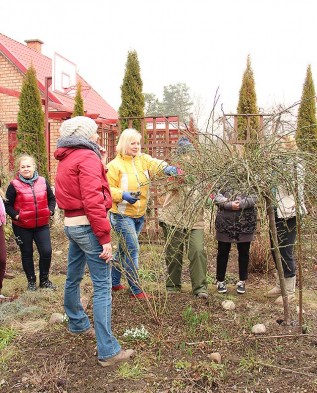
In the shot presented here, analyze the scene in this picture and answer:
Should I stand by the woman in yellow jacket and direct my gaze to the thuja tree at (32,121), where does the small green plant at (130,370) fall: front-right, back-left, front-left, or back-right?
back-left

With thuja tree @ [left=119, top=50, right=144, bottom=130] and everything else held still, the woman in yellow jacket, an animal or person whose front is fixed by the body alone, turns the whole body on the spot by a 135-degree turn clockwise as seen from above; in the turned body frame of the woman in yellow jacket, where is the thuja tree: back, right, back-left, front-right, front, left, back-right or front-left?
right

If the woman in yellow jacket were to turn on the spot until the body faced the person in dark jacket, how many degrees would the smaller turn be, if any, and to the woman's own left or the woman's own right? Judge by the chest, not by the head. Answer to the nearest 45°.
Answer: approximately 45° to the woman's own left

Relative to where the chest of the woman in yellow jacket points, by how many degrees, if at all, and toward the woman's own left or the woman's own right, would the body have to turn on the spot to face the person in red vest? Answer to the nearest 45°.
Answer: approximately 180°

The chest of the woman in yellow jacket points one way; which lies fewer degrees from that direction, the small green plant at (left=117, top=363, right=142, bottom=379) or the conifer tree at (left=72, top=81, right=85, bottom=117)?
the small green plant

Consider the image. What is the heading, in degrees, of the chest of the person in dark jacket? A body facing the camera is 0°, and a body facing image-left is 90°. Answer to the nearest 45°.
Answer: approximately 0°

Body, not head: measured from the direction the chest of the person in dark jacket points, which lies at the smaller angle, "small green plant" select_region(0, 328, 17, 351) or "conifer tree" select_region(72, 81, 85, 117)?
the small green plant

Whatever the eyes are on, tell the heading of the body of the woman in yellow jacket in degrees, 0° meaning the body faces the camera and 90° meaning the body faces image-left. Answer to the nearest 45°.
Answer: approximately 315°
